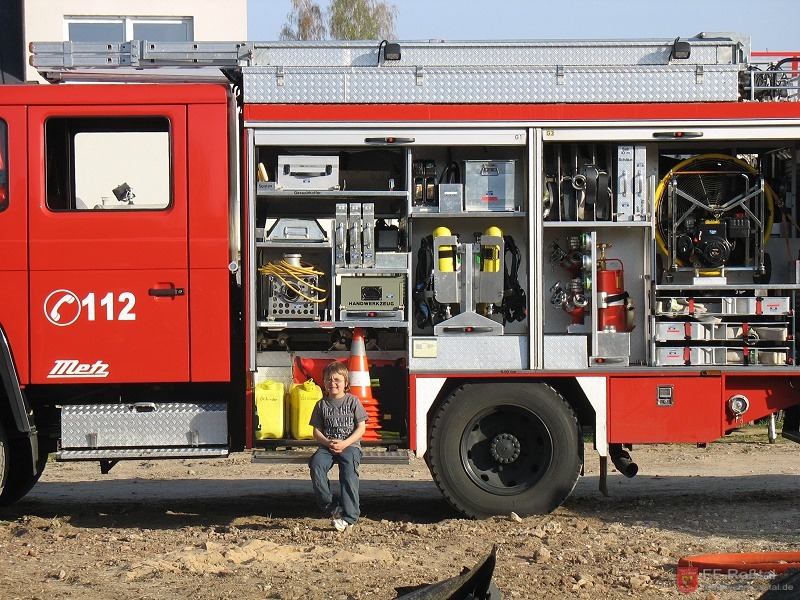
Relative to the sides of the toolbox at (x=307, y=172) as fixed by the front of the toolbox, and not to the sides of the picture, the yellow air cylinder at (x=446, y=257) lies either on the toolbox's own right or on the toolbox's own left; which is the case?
on the toolbox's own left

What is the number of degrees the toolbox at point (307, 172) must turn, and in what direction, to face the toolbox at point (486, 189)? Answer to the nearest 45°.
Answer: approximately 90° to its left

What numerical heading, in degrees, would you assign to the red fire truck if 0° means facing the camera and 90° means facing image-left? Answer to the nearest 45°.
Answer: approximately 90°

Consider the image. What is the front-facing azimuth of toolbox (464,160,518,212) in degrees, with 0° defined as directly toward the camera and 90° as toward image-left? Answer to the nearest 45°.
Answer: approximately 0°

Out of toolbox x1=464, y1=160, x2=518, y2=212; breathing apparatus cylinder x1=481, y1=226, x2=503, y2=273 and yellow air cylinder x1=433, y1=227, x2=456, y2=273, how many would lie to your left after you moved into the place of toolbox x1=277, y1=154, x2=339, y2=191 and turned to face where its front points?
3

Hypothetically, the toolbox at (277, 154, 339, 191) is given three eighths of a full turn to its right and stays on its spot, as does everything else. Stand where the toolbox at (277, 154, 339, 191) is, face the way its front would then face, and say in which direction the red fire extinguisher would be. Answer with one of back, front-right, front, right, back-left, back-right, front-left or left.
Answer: back-right

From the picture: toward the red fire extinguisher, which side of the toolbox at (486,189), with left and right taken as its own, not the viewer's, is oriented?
left

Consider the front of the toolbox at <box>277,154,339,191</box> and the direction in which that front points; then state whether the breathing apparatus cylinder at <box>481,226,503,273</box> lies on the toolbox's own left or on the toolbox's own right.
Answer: on the toolbox's own left

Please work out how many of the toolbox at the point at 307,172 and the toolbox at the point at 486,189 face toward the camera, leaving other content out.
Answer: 2

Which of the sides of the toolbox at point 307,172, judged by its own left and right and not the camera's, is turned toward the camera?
front
